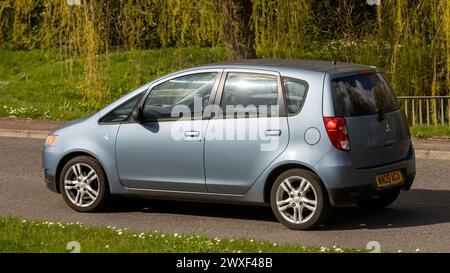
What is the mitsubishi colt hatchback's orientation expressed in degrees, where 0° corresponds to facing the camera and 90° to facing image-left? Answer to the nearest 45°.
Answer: approximately 135°

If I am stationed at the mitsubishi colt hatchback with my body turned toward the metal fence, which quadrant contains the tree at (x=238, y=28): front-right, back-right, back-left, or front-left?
front-left

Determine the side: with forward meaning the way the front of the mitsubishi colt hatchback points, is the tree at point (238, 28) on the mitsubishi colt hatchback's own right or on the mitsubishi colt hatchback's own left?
on the mitsubishi colt hatchback's own right

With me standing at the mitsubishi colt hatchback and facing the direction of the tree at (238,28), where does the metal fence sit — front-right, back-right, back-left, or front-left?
front-right

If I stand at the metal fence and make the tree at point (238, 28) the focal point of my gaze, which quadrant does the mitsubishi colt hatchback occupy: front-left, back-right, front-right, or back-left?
front-left

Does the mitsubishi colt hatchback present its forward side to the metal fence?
no
